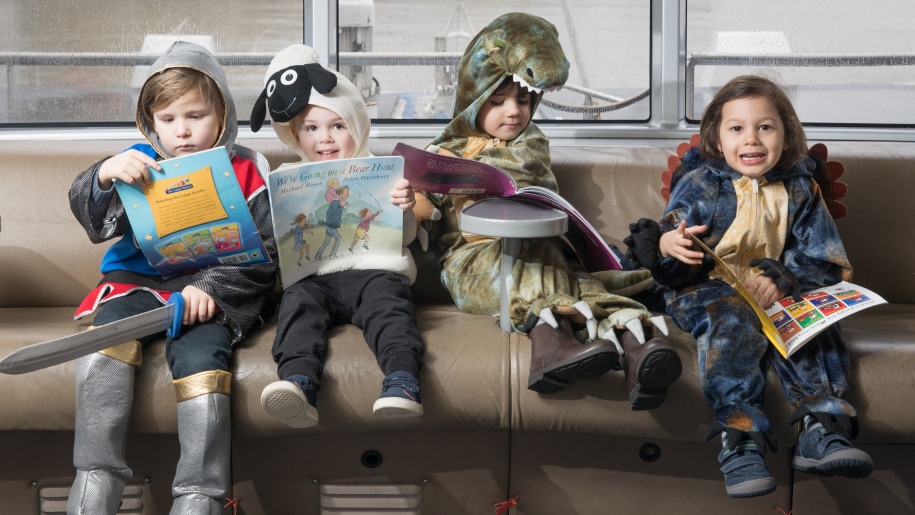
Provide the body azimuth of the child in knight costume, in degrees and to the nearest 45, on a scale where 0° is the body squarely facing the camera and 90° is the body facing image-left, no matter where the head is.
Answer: approximately 0°

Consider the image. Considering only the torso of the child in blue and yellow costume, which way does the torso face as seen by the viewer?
toward the camera

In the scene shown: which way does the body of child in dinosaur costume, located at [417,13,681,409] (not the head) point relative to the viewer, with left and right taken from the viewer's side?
facing the viewer and to the right of the viewer

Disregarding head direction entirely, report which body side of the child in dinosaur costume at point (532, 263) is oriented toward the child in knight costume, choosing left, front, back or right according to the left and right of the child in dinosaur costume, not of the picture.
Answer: right

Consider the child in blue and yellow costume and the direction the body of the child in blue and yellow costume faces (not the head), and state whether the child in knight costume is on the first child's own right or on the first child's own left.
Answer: on the first child's own right

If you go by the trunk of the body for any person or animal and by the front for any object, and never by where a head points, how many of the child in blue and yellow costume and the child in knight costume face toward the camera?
2

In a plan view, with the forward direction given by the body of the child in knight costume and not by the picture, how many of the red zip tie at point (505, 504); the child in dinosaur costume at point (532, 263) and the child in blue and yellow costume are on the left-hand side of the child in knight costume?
3
